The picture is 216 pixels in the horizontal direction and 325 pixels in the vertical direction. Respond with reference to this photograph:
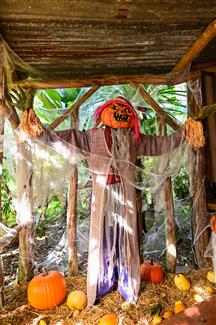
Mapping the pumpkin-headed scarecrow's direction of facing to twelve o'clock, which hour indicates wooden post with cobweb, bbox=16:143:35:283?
The wooden post with cobweb is roughly at 4 o'clock from the pumpkin-headed scarecrow.

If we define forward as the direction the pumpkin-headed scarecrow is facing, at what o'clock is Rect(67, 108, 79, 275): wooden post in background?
The wooden post in background is roughly at 5 o'clock from the pumpkin-headed scarecrow.

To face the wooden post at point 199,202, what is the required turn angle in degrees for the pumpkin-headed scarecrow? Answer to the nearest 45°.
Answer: approximately 135° to its left

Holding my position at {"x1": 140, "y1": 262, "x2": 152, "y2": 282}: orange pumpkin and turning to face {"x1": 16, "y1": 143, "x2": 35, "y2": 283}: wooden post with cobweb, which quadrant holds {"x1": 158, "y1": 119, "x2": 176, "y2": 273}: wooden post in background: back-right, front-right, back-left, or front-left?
back-right

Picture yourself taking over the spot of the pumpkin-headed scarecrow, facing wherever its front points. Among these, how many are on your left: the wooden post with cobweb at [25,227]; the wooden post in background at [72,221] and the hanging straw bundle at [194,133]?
1

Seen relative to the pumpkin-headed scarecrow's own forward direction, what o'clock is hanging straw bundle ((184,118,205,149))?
The hanging straw bundle is roughly at 9 o'clock from the pumpkin-headed scarecrow.

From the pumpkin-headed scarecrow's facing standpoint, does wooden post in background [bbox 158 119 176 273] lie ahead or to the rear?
to the rear

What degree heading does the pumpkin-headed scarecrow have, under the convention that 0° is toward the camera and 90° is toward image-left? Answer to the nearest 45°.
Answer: approximately 0°
